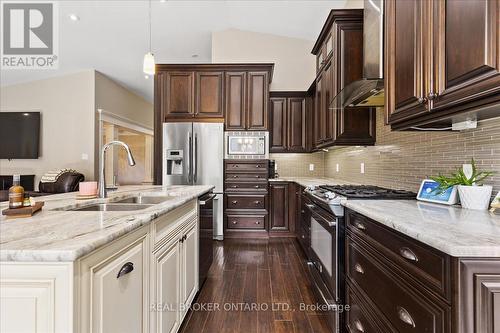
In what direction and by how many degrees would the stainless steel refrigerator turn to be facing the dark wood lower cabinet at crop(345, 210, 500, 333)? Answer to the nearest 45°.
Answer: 0° — it already faces it

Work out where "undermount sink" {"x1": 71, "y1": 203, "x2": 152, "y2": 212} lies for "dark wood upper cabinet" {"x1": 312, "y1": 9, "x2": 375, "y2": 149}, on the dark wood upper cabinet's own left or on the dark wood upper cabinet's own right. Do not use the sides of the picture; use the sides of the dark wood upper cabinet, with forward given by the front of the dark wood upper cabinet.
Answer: on the dark wood upper cabinet's own left

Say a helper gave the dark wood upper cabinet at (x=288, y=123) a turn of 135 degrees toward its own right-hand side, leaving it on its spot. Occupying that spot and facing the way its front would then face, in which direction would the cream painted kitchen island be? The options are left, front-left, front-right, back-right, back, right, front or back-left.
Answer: back-left

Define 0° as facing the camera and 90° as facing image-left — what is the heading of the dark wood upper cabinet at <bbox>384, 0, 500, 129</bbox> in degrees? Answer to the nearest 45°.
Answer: approximately 45°

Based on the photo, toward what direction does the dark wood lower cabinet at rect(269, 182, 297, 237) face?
toward the camera

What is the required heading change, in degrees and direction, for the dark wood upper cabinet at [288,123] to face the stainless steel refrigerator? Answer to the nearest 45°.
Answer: approximately 45° to its right

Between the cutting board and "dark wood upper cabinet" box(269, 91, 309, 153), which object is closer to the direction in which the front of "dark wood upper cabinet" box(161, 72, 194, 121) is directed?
the cutting board

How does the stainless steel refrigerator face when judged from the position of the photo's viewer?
facing the viewer

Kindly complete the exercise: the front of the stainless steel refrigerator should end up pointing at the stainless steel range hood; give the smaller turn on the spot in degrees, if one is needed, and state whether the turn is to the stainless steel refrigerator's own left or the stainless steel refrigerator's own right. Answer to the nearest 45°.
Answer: approximately 45° to the stainless steel refrigerator's own left

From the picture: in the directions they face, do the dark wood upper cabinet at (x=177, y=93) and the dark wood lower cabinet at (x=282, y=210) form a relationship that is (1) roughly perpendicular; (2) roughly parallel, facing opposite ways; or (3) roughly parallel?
roughly parallel

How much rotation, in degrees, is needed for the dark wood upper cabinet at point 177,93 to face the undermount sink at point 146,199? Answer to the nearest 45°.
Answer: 0° — it already faces it

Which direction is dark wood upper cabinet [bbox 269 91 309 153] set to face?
toward the camera

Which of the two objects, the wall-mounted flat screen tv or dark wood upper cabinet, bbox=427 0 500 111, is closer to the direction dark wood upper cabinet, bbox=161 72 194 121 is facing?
the dark wood upper cabinet

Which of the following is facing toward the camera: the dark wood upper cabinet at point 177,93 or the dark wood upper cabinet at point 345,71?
the dark wood upper cabinet at point 177,93

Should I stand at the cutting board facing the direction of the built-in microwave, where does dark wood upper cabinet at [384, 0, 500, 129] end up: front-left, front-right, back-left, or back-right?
front-right

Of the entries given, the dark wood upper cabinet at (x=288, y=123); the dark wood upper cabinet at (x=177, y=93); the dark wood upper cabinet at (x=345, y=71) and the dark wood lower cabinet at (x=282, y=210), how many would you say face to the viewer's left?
1
